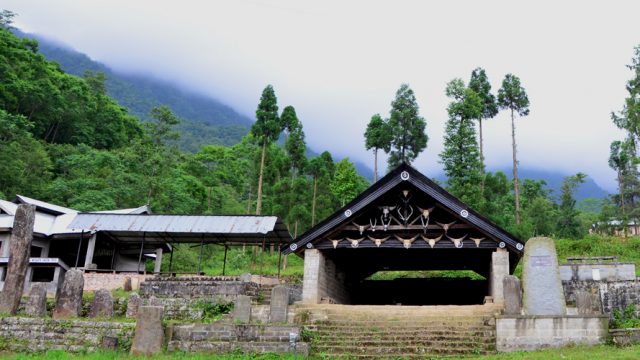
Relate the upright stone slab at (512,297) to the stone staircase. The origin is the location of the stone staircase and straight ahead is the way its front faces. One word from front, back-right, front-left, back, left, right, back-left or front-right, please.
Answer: left

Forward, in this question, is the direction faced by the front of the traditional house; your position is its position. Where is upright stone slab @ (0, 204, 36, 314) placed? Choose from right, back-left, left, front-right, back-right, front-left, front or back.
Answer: right

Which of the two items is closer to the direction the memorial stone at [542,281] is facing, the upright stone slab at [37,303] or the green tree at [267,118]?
the upright stone slab

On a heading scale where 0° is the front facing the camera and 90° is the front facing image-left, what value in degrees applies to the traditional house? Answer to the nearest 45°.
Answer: approximately 0°

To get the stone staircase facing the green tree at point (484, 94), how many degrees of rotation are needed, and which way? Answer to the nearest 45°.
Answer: approximately 180°

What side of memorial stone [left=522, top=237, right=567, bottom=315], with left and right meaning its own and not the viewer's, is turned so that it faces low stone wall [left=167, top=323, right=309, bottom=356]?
right

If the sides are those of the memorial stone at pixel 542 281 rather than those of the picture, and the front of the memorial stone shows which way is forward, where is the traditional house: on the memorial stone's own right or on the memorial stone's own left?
on the memorial stone's own right

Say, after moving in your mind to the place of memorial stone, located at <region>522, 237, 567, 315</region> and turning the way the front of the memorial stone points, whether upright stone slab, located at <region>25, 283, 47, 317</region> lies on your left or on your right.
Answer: on your right

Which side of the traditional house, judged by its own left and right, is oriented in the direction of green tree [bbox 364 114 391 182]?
back

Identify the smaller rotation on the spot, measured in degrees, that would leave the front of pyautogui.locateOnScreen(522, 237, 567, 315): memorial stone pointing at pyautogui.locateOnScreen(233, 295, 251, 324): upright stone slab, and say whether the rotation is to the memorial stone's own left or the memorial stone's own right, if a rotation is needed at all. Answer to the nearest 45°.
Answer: approximately 90° to the memorial stone's own right
